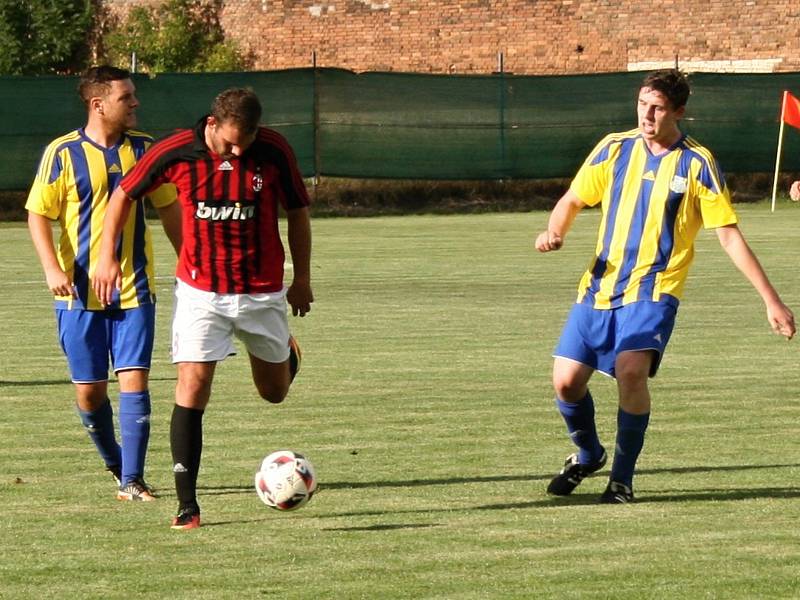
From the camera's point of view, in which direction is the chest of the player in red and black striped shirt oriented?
toward the camera

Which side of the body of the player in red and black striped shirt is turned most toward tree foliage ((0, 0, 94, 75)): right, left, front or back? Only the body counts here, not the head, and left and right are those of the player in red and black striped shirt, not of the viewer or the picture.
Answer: back

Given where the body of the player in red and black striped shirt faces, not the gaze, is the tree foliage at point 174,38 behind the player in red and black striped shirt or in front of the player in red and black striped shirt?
behind

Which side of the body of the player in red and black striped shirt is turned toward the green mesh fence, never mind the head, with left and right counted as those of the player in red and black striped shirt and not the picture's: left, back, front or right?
back
